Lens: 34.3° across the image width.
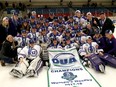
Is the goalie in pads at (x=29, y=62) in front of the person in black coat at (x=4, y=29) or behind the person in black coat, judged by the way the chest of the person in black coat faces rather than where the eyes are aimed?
in front

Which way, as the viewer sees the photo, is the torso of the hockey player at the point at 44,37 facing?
toward the camera

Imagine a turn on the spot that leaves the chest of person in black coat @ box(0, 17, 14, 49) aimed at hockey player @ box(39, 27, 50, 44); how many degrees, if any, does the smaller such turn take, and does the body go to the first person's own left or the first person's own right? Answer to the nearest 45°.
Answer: approximately 45° to the first person's own left

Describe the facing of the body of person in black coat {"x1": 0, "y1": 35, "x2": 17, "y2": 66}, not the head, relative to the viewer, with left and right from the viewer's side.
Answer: facing the viewer and to the right of the viewer

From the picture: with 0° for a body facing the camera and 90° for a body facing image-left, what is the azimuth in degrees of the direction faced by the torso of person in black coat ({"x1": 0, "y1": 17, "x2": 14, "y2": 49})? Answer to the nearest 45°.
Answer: approximately 315°

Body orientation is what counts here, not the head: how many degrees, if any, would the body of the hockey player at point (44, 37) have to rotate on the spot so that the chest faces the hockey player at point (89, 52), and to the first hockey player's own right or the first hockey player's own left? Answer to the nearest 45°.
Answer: approximately 45° to the first hockey player's own left

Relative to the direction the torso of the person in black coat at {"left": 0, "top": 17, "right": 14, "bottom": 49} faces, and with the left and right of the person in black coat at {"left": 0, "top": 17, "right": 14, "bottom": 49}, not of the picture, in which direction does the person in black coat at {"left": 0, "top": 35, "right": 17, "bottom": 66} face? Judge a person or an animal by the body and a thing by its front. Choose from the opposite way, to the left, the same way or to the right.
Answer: the same way

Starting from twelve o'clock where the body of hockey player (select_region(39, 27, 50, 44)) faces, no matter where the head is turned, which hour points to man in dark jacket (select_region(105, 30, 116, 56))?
The man in dark jacket is roughly at 10 o'clock from the hockey player.

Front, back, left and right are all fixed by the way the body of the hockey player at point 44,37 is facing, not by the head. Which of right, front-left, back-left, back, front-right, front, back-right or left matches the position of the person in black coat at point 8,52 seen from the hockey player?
front-right

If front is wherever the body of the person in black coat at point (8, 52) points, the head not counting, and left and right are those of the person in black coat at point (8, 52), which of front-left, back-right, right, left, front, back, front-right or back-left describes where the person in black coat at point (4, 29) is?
back-left

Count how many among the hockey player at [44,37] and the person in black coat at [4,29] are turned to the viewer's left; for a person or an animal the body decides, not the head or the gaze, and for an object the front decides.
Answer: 0

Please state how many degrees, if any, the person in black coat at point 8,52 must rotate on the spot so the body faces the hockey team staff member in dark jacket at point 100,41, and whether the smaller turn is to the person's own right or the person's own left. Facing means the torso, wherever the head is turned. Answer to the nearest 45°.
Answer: approximately 45° to the person's own left

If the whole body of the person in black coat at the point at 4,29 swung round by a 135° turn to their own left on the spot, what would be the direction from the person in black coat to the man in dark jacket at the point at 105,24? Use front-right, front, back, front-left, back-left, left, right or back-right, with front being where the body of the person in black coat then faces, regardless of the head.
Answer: right

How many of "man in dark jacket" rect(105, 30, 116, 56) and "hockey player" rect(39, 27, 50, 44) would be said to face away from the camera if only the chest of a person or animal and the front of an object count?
0

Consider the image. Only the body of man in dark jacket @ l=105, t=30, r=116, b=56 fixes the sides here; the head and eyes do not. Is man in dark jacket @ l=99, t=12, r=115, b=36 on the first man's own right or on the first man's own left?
on the first man's own right
